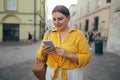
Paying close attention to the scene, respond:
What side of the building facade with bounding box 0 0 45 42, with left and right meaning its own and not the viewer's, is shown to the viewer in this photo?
front

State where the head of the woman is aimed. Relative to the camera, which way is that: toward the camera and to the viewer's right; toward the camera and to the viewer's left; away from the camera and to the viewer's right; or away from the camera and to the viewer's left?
toward the camera and to the viewer's left

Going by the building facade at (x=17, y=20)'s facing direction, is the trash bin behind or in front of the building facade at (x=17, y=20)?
in front

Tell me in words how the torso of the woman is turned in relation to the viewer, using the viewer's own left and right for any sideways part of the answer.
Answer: facing the viewer and to the left of the viewer

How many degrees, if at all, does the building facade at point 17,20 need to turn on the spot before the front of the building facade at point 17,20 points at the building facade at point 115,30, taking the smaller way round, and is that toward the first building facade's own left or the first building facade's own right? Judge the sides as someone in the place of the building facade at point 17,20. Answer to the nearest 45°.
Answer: approximately 45° to the first building facade's own left

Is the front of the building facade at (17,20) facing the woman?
yes

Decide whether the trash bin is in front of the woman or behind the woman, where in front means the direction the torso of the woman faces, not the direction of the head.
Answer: behind
